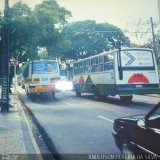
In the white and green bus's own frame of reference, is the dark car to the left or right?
on its left

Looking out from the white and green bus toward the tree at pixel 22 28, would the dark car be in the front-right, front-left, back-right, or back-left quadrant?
back-left
